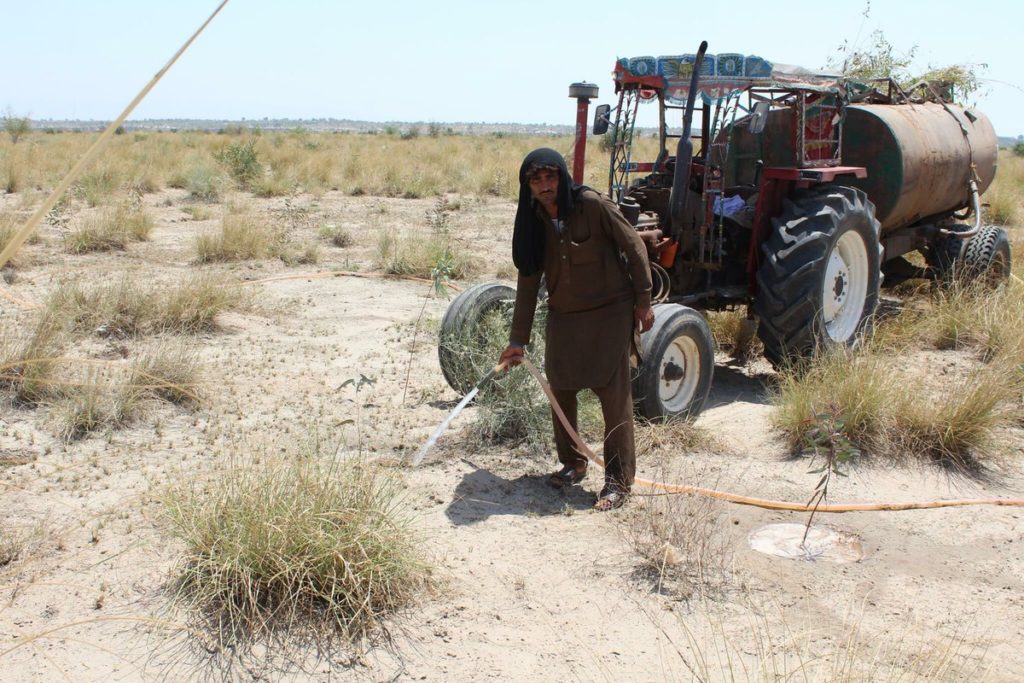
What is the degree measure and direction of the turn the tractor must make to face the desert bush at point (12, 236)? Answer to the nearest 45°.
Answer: approximately 45° to its right

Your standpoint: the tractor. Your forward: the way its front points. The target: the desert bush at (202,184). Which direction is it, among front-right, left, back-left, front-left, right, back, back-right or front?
right

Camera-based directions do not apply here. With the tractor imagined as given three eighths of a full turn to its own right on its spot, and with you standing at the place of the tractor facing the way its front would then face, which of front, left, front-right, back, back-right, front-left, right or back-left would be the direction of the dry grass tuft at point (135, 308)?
left

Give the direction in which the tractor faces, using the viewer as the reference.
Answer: facing the viewer and to the left of the viewer

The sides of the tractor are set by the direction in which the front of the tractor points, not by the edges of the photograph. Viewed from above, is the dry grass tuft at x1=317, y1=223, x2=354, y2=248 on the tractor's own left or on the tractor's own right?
on the tractor's own right

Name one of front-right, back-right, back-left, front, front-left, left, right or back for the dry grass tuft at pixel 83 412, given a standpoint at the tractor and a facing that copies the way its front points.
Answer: front

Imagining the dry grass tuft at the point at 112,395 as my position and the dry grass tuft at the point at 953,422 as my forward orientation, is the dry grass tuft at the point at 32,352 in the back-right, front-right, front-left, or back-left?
back-left

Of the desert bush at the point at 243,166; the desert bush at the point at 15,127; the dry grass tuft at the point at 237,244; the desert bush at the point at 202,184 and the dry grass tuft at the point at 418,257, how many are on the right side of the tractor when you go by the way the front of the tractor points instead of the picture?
5

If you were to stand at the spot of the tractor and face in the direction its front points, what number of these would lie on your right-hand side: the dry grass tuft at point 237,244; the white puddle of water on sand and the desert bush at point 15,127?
2

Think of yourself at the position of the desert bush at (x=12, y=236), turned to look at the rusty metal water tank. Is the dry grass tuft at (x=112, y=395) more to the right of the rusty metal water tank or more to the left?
right

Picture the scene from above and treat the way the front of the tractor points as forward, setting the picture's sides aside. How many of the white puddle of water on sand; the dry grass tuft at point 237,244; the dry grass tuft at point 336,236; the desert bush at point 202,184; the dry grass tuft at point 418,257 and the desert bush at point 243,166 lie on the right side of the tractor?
5

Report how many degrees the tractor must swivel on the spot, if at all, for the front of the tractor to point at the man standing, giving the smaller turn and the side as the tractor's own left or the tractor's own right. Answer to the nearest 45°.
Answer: approximately 45° to the tractor's own left

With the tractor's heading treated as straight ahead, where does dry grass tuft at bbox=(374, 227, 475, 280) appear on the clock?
The dry grass tuft is roughly at 3 o'clock from the tractor.

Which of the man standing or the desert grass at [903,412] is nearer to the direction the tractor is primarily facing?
the man standing

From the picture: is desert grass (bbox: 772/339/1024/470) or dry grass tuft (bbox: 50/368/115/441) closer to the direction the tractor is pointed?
the dry grass tuft

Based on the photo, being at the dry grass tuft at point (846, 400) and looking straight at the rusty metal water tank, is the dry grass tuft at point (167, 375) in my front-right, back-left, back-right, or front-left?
back-left

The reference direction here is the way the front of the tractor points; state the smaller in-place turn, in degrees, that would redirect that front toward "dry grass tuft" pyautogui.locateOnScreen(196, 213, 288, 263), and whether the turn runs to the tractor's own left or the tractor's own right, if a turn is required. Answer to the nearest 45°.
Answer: approximately 90° to the tractor's own right
